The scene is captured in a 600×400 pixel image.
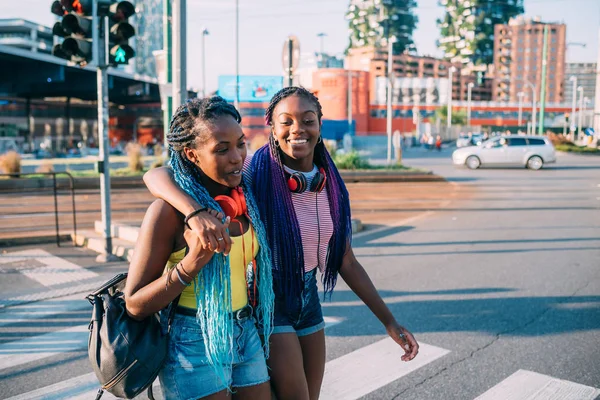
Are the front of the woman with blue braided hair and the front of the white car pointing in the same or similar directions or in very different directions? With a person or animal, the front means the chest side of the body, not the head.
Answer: very different directions

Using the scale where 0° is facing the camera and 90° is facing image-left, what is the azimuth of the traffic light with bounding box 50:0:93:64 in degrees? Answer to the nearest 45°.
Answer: approximately 45°

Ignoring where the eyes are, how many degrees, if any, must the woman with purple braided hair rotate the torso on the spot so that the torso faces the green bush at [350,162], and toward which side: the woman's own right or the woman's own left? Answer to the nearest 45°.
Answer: approximately 180°

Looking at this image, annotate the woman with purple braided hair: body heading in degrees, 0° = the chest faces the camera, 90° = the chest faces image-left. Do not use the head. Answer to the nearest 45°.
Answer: approximately 0°

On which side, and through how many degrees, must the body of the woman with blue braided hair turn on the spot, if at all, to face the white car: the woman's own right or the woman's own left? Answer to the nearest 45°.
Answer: approximately 90° to the woman's own left

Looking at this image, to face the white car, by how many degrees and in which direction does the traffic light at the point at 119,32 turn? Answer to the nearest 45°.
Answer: approximately 90° to its left

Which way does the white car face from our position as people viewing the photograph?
facing to the left of the viewer

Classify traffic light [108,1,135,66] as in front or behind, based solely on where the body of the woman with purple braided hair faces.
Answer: behind

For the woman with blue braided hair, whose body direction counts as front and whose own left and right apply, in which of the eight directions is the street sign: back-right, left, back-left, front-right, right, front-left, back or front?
back-left

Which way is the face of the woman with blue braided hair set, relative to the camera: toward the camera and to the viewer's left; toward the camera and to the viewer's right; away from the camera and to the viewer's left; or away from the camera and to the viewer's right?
toward the camera and to the viewer's right

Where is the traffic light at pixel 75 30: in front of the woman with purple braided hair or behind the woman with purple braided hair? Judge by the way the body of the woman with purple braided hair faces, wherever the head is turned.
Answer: behind

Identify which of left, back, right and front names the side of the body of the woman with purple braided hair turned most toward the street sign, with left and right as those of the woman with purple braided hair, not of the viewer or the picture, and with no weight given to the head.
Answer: back
